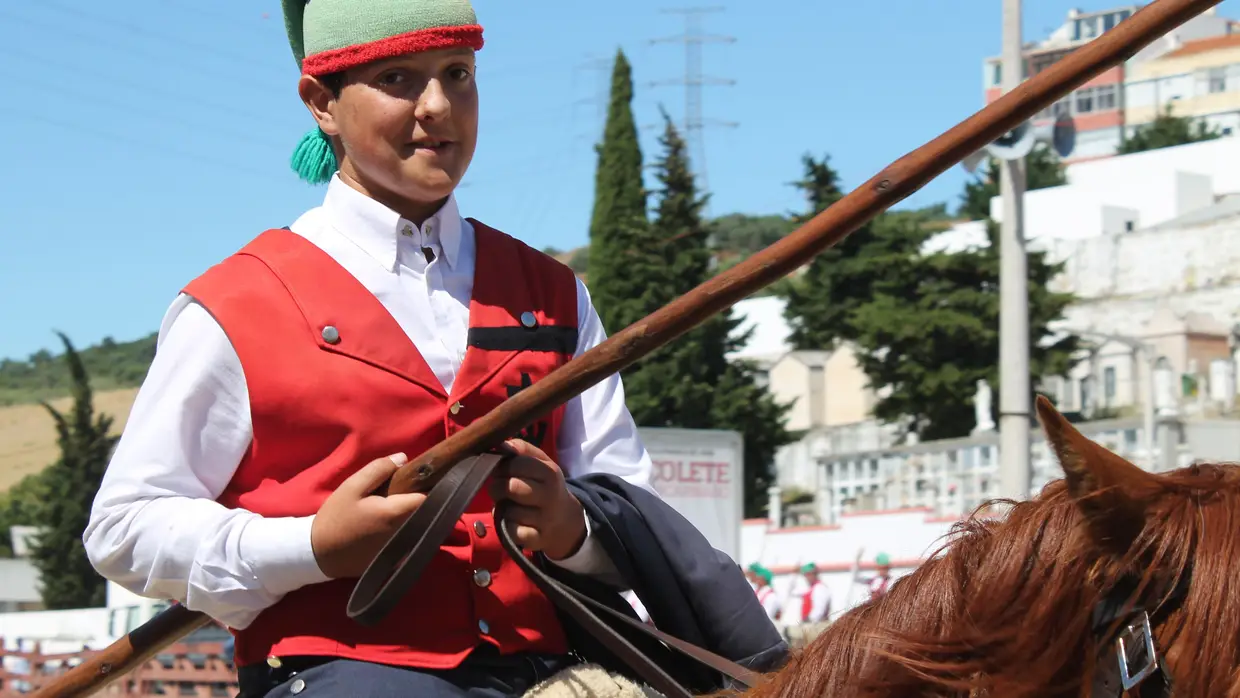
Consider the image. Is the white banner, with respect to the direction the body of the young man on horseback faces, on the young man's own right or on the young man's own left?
on the young man's own left

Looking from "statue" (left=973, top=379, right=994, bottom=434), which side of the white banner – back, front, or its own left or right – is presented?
back

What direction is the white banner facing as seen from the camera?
toward the camera

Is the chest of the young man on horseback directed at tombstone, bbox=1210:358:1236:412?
no

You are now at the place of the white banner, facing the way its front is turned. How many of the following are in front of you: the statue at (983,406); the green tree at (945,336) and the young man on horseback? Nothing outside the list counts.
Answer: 1

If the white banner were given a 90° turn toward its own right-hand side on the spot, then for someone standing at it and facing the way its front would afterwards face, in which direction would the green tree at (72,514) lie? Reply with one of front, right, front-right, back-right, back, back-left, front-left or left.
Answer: front-right

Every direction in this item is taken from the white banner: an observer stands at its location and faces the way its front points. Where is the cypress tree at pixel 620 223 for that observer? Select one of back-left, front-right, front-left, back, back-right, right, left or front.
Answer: back

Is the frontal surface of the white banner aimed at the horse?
yes

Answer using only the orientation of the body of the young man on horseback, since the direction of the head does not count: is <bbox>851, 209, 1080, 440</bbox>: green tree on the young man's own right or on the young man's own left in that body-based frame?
on the young man's own left

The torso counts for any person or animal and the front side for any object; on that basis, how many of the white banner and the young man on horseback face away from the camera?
0

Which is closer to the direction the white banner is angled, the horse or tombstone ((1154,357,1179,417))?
the horse

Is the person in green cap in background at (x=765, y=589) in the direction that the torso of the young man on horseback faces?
no

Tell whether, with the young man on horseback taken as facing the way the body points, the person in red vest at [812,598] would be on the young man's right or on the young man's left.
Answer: on the young man's left

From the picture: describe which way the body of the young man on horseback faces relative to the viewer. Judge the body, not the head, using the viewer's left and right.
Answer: facing the viewer and to the right of the viewer
